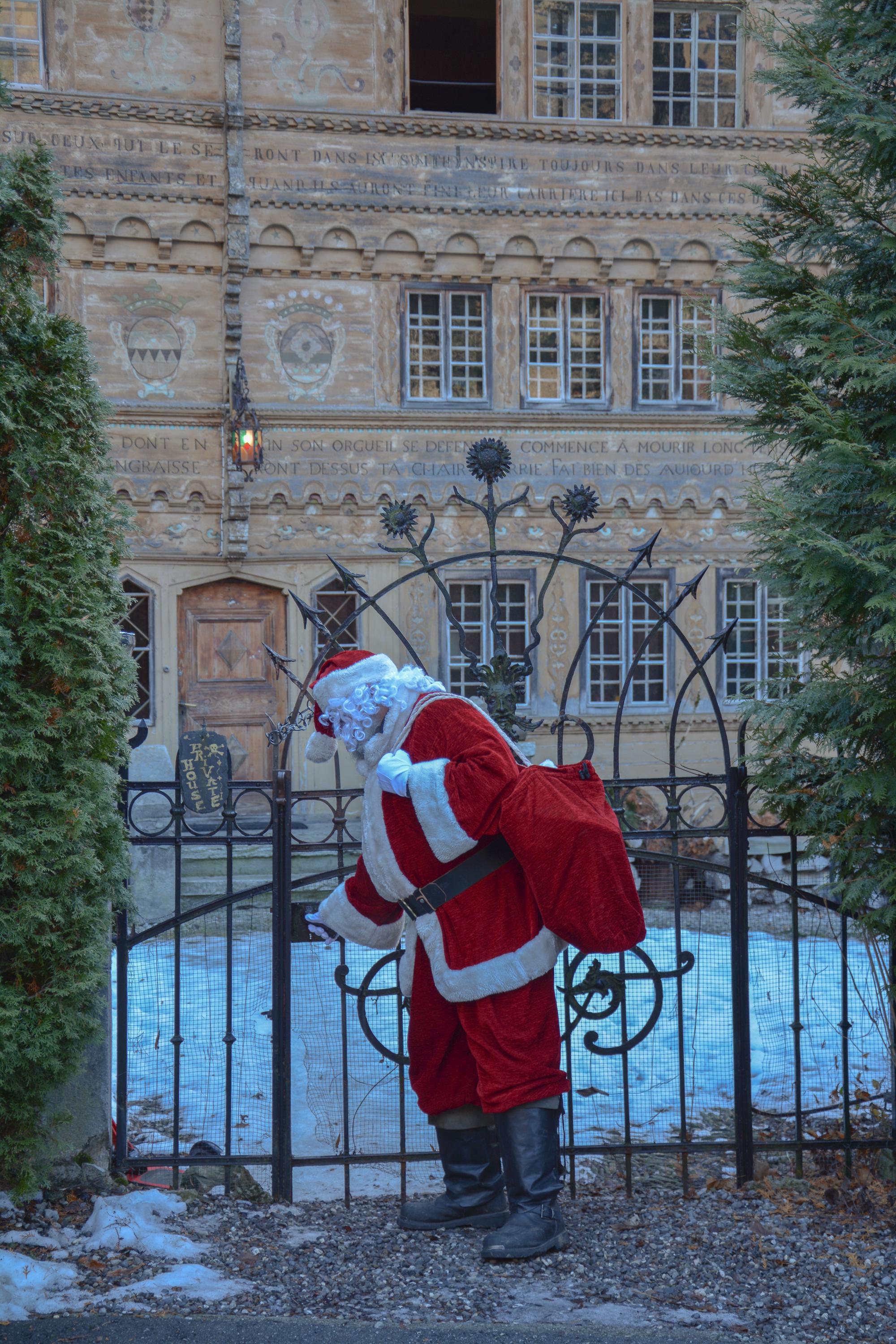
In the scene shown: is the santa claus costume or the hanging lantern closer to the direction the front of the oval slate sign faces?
the santa claus costume

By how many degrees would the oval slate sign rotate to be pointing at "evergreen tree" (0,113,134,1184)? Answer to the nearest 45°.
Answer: approximately 45° to its right

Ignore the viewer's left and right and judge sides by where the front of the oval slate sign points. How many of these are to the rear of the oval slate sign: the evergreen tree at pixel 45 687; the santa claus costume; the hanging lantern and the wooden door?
2

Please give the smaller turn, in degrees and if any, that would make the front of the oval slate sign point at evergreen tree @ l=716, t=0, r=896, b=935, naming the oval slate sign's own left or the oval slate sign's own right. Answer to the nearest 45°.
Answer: approximately 45° to the oval slate sign's own left

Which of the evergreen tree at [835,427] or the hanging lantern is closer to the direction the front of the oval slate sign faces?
the evergreen tree

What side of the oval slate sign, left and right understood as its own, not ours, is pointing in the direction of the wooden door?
back

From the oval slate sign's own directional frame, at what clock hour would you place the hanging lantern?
The hanging lantern is roughly at 6 o'clock from the oval slate sign.

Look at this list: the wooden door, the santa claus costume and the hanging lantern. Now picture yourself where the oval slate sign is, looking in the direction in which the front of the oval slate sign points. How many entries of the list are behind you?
2

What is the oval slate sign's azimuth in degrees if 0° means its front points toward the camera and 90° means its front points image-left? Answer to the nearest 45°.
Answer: approximately 0°
